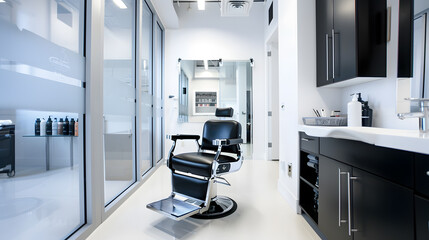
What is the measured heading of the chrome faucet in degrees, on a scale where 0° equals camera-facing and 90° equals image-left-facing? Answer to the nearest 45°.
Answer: approximately 90°

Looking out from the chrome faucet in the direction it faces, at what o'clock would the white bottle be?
The white bottle is roughly at 2 o'clock from the chrome faucet.

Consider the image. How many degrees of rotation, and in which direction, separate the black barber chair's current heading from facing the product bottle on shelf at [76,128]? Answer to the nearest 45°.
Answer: approximately 45° to its right

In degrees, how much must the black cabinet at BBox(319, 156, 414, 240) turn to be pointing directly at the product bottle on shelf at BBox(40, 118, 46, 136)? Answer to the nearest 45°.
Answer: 0° — it already faces it

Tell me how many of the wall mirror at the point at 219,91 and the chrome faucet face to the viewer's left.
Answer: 1

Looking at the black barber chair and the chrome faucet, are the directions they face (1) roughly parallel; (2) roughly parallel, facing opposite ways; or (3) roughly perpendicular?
roughly perpendicular
